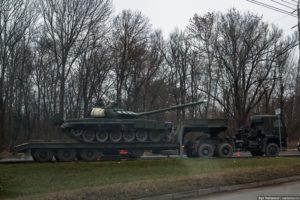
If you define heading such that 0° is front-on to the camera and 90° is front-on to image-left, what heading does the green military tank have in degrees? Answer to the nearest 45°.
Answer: approximately 270°

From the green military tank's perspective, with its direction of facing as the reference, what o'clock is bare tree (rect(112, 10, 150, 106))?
The bare tree is roughly at 9 o'clock from the green military tank.

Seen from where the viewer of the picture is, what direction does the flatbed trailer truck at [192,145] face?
facing to the right of the viewer

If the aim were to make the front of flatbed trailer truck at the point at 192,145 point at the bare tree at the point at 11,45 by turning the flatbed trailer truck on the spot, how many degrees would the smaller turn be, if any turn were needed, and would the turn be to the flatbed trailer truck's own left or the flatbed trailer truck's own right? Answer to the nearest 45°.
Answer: approximately 135° to the flatbed trailer truck's own left

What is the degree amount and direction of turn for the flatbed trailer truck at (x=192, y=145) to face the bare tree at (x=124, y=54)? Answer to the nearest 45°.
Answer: approximately 90° to its left

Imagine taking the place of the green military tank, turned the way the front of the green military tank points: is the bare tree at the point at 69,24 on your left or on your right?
on your left

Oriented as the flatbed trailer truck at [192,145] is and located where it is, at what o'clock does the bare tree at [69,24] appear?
The bare tree is roughly at 8 o'clock from the flatbed trailer truck.
